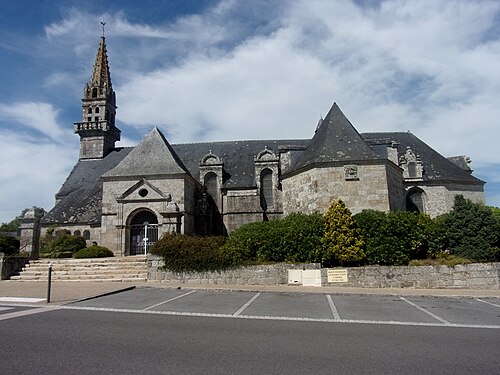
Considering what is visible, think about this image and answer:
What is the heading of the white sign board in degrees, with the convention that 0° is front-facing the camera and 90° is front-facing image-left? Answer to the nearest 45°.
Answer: approximately 0°

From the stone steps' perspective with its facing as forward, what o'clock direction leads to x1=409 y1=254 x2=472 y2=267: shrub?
The shrub is roughly at 10 o'clock from the stone steps.

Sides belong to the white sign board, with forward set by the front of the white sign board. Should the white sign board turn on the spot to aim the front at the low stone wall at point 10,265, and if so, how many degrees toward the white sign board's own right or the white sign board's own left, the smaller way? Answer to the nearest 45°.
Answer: approximately 90° to the white sign board's own right

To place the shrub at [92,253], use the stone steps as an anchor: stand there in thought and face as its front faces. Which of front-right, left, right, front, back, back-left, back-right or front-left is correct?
back

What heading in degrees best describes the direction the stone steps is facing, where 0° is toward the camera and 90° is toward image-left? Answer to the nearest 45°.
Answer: approximately 0°

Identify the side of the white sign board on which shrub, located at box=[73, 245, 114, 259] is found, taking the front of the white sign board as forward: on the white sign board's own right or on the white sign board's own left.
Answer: on the white sign board's own right

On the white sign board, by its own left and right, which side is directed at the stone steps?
right

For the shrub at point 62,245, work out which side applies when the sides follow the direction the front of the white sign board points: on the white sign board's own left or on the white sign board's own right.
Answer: on the white sign board's own right

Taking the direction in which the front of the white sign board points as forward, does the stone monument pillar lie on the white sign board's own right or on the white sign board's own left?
on the white sign board's own right

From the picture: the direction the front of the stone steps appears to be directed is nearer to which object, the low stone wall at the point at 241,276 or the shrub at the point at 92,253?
the low stone wall

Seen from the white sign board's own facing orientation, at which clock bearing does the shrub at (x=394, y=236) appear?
The shrub is roughly at 8 o'clock from the white sign board.

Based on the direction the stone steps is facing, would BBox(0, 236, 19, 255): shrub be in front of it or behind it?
behind
